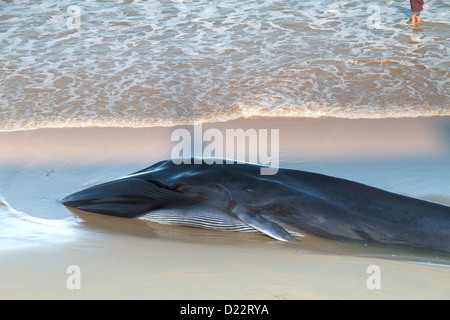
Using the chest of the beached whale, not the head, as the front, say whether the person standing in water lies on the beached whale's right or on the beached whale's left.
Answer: on the beached whale's right

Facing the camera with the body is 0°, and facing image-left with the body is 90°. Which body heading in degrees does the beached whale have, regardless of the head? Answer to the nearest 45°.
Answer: approximately 90°
